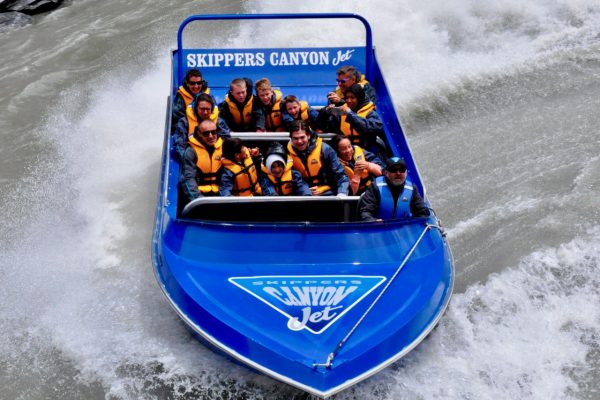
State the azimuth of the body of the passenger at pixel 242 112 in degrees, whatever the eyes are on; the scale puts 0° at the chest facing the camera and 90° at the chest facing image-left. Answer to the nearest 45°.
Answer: approximately 0°

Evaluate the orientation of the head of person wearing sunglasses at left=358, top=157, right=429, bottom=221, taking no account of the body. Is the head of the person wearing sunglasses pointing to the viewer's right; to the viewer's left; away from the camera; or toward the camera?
toward the camera

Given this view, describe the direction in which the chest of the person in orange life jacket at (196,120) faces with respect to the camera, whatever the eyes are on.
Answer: toward the camera

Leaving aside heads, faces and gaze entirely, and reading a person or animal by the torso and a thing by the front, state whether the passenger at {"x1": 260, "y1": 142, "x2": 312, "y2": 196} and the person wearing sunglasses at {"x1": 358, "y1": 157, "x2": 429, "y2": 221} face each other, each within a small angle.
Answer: no

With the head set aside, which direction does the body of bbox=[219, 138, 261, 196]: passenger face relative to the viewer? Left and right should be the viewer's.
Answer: facing the viewer and to the right of the viewer

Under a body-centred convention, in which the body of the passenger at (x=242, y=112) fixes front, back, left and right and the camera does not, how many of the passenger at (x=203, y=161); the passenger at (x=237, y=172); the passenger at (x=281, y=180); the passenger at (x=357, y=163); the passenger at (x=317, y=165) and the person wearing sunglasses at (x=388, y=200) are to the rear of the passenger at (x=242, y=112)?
0

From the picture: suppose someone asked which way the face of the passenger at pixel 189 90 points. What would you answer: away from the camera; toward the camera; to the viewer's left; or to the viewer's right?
toward the camera

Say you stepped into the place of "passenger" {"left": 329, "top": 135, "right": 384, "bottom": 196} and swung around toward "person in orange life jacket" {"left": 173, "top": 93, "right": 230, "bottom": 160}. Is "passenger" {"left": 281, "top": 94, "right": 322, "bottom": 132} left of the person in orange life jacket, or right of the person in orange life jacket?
right

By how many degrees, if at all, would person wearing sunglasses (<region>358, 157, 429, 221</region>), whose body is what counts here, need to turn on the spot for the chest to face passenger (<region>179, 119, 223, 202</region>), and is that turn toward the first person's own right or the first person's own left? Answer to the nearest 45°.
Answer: approximately 90° to the first person's own right

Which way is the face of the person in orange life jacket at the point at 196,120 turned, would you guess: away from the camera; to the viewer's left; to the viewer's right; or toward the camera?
toward the camera

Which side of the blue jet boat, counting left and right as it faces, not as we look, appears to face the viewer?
front

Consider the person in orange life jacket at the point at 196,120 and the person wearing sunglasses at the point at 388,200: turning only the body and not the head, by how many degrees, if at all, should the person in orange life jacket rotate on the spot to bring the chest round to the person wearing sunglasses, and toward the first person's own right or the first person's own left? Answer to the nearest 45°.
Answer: approximately 45° to the first person's own left

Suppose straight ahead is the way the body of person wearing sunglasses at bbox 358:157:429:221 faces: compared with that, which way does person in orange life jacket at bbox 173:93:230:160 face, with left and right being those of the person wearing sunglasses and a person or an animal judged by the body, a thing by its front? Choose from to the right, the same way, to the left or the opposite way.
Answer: the same way

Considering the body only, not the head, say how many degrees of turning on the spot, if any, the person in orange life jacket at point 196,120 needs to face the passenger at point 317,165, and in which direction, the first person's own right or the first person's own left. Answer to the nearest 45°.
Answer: approximately 45° to the first person's own left

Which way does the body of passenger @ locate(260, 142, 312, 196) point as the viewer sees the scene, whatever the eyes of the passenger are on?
toward the camera

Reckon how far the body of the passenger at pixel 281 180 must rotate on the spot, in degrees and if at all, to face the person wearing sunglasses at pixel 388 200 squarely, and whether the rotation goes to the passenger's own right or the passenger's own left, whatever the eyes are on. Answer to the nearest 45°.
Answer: approximately 45° to the passenger's own left

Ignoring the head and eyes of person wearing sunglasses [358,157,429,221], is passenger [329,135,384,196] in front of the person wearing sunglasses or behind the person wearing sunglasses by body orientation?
behind

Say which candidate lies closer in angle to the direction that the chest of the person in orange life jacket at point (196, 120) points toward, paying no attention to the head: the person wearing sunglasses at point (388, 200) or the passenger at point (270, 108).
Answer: the person wearing sunglasses

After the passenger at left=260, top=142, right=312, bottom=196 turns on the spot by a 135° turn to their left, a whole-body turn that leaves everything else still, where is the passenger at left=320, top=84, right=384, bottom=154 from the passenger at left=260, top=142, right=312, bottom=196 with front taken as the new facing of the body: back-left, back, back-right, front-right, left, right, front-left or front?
front

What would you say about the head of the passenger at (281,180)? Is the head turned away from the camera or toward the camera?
toward the camera

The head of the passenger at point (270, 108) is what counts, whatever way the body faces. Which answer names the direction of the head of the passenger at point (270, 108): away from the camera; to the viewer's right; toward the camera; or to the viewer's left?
toward the camera
